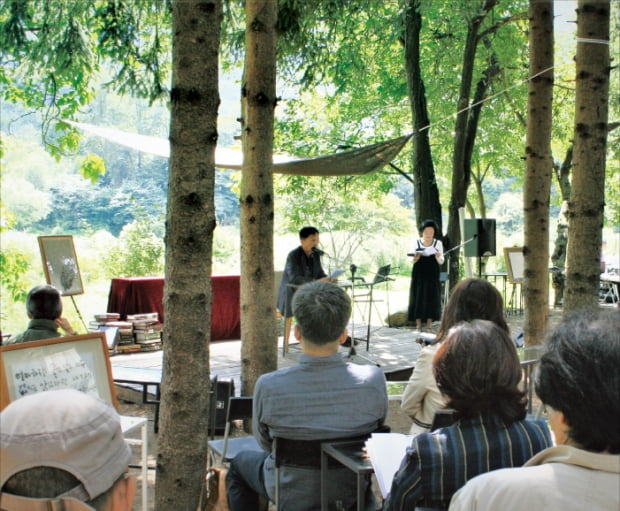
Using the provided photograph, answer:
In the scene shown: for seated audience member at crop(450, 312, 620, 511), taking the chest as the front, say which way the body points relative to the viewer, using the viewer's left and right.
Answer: facing away from the viewer and to the left of the viewer

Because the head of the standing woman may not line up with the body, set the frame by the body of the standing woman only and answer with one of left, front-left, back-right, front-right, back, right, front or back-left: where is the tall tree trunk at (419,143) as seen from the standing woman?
back

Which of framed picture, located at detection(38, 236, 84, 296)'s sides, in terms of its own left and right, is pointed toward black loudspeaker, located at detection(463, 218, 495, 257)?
left

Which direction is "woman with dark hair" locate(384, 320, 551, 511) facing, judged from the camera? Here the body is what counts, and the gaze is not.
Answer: away from the camera

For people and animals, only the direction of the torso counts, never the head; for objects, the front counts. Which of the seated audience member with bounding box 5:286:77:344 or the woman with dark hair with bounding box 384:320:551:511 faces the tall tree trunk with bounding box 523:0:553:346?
the woman with dark hair

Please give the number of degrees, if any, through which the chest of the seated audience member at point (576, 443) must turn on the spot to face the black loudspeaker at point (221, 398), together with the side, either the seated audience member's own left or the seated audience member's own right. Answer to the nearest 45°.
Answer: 0° — they already face it

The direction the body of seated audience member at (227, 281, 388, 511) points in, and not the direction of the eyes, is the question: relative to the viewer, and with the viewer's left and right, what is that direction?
facing away from the viewer

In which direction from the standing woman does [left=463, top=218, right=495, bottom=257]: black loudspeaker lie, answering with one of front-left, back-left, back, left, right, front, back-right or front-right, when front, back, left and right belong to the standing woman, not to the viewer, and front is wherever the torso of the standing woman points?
left

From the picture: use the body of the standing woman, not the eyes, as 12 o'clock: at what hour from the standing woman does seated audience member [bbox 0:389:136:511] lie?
The seated audience member is roughly at 12 o'clock from the standing woman.

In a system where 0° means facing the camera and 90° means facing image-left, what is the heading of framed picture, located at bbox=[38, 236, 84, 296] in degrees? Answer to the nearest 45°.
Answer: approximately 0°
